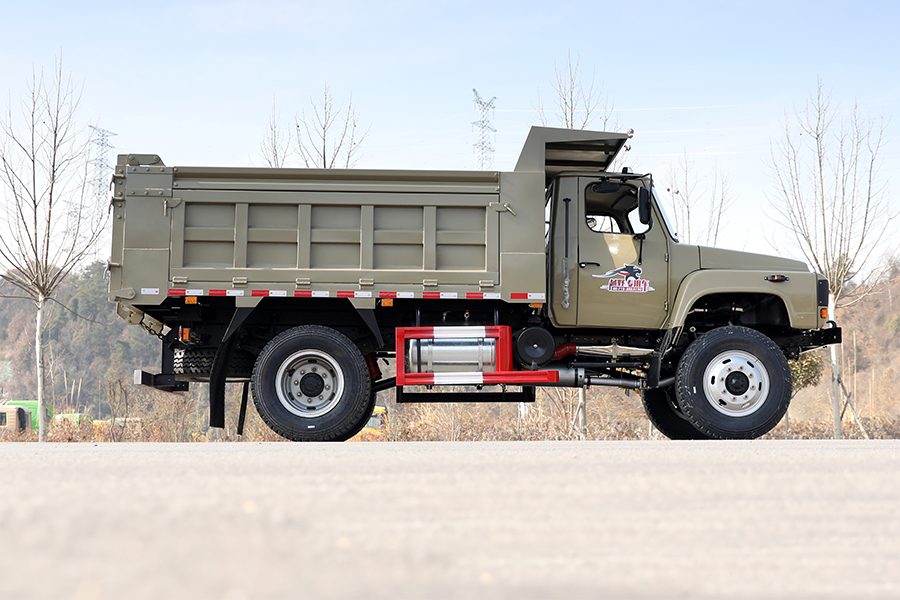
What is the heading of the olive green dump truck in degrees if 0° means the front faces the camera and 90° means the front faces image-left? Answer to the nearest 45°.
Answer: approximately 270°
